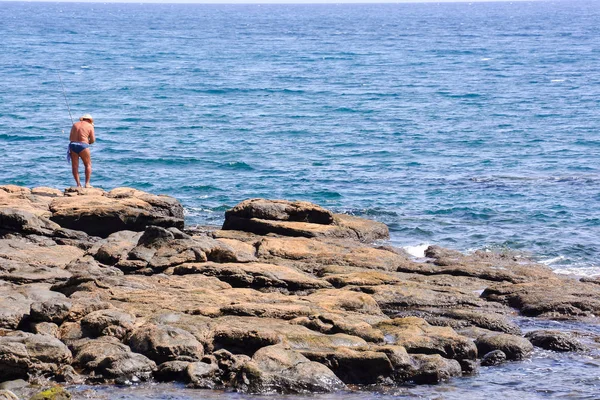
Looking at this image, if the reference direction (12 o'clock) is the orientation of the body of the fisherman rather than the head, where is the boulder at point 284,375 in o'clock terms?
The boulder is roughly at 4 o'clock from the fisherman.

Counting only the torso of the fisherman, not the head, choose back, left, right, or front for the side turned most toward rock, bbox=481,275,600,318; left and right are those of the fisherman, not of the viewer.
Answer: right

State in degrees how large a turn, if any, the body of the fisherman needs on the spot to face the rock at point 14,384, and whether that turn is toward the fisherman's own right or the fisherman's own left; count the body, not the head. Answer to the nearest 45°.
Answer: approximately 135° to the fisherman's own right

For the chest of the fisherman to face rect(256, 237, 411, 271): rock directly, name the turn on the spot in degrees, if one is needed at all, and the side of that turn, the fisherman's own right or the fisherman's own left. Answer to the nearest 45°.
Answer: approximately 90° to the fisherman's own right

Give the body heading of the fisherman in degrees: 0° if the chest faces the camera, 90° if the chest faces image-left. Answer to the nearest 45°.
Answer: approximately 225°

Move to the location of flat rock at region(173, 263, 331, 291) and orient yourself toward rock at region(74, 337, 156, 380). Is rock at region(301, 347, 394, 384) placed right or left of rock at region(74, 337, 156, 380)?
left

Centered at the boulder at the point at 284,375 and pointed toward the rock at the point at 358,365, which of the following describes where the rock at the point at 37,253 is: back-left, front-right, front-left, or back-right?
back-left

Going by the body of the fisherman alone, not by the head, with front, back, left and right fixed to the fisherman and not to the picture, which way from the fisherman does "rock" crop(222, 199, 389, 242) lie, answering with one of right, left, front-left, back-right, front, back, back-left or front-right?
right

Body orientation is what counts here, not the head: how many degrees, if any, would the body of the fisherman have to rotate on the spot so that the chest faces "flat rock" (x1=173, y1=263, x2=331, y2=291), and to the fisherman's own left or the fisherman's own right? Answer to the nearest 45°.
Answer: approximately 135° to the fisherman's own right

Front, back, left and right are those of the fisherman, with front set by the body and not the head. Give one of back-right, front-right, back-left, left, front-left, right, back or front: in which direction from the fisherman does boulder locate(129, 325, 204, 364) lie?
back-right
